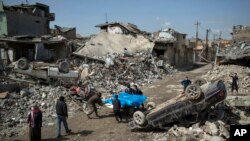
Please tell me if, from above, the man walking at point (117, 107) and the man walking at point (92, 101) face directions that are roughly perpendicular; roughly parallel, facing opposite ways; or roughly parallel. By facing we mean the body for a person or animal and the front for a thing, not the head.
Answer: roughly perpendicular

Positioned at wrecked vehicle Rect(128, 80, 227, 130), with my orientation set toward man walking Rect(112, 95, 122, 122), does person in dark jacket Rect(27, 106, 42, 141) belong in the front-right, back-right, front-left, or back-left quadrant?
front-left

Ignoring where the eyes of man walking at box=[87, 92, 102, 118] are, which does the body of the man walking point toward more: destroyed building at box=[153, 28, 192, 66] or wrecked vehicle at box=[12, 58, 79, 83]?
the destroyed building

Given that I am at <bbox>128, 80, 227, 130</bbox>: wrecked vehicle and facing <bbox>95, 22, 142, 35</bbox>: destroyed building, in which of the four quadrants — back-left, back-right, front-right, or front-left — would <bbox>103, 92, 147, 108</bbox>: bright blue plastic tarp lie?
front-left

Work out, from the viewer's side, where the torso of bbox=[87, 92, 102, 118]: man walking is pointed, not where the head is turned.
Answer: to the viewer's right

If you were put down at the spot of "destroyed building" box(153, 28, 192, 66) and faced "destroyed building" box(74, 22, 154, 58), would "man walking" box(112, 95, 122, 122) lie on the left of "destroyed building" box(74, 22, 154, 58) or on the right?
left

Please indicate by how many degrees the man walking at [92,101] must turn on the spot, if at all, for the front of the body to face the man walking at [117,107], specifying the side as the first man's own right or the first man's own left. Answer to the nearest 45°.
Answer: approximately 45° to the first man's own right

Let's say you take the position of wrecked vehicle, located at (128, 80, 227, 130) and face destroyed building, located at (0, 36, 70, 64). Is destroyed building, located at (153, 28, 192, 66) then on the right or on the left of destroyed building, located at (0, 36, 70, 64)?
right
